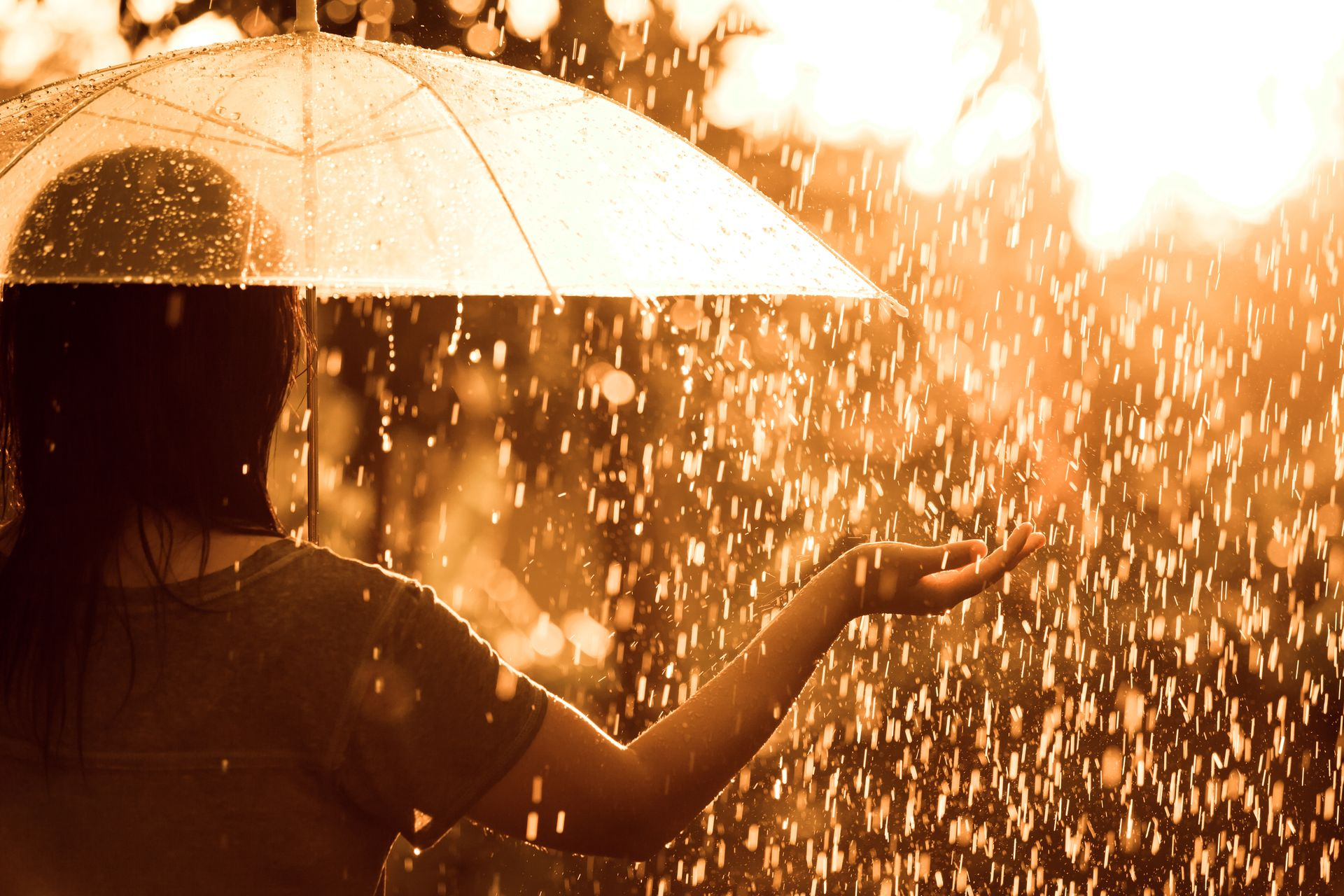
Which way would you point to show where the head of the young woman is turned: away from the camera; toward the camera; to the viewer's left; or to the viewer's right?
away from the camera

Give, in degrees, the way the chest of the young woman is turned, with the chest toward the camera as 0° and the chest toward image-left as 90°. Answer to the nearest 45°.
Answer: approximately 180°
